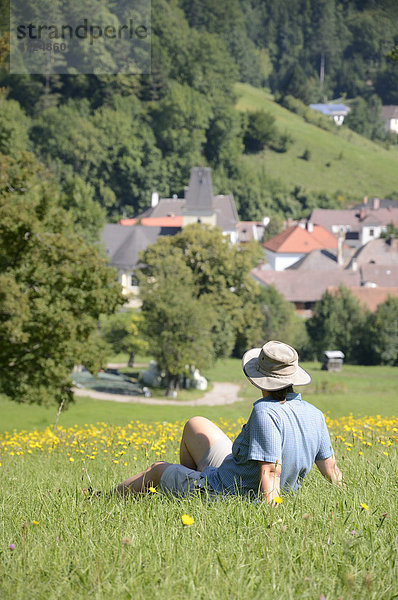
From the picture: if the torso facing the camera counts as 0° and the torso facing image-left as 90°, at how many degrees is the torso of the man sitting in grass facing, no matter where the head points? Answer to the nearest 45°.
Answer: approximately 135°

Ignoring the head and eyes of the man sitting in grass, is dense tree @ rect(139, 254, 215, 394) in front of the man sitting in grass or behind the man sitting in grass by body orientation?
in front

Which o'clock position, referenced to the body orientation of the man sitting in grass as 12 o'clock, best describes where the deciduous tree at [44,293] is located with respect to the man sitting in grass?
The deciduous tree is roughly at 1 o'clock from the man sitting in grass.
